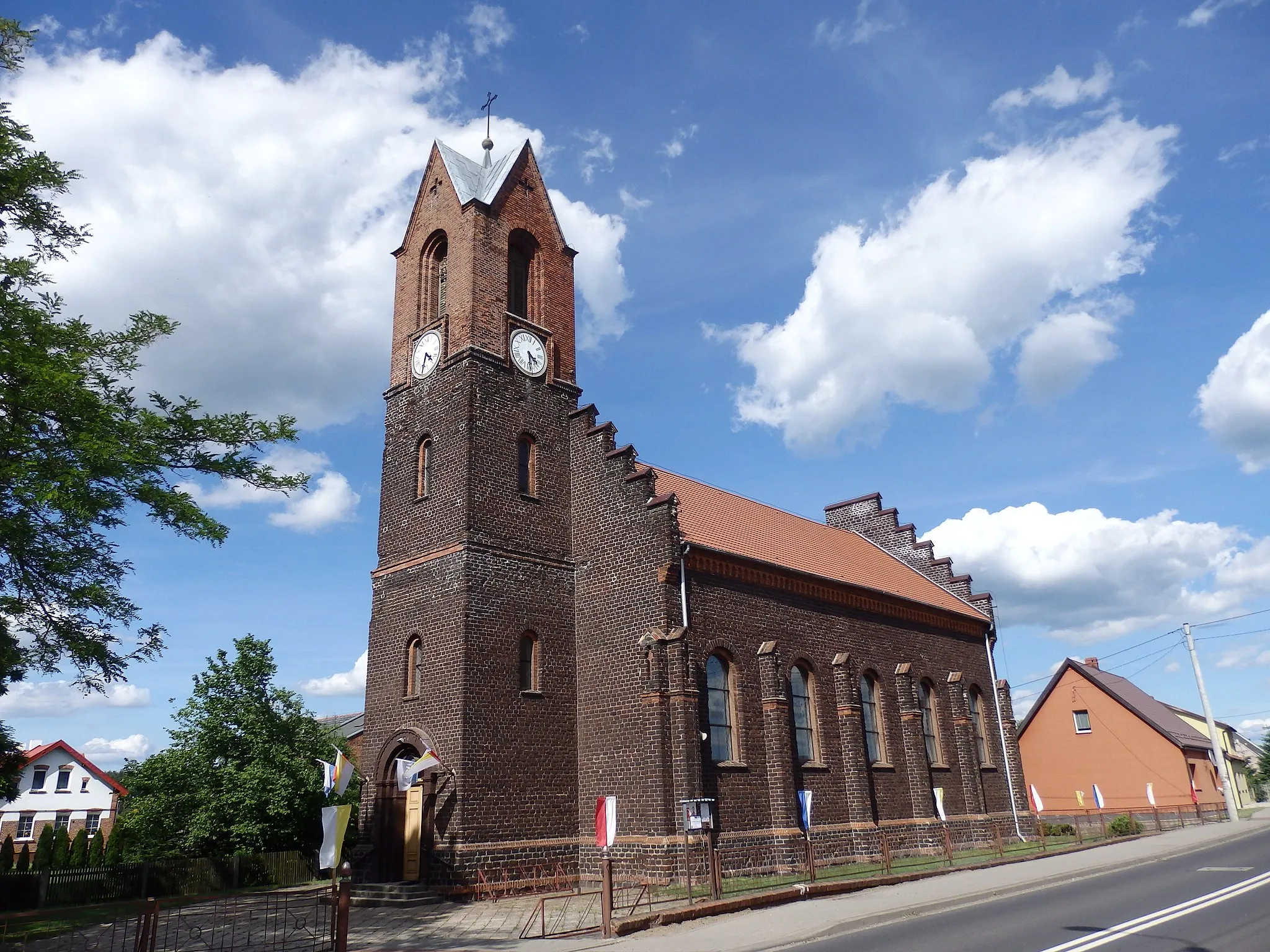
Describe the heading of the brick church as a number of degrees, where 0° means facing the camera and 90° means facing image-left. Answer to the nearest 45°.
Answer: approximately 45°

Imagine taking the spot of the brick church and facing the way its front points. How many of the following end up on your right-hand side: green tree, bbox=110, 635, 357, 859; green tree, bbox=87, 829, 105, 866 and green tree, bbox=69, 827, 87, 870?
3

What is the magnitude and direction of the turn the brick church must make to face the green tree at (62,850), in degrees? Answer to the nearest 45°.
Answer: approximately 90° to its right

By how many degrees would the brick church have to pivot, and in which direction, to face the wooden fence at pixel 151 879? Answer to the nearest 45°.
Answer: approximately 45° to its right

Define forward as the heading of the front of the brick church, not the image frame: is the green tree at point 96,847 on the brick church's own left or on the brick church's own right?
on the brick church's own right

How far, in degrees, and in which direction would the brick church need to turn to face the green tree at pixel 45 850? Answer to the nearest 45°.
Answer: approximately 90° to its right

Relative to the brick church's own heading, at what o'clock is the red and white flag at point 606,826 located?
The red and white flag is roughly at 10 o'clock from the brick church.

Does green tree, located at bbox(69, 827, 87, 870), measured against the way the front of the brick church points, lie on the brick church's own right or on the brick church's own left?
on the brick church's own right

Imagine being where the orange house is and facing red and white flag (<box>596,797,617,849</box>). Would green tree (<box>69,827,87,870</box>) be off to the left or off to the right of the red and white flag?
right
